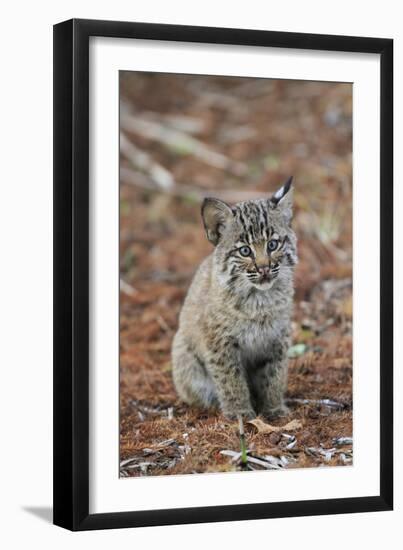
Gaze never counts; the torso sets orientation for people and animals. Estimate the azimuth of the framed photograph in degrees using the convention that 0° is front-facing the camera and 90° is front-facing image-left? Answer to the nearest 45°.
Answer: approximately 315°
